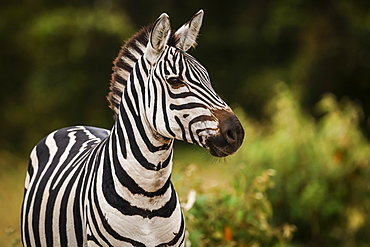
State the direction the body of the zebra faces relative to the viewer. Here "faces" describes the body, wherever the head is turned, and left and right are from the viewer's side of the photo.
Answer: facing the viewer and to the right of the viewer
